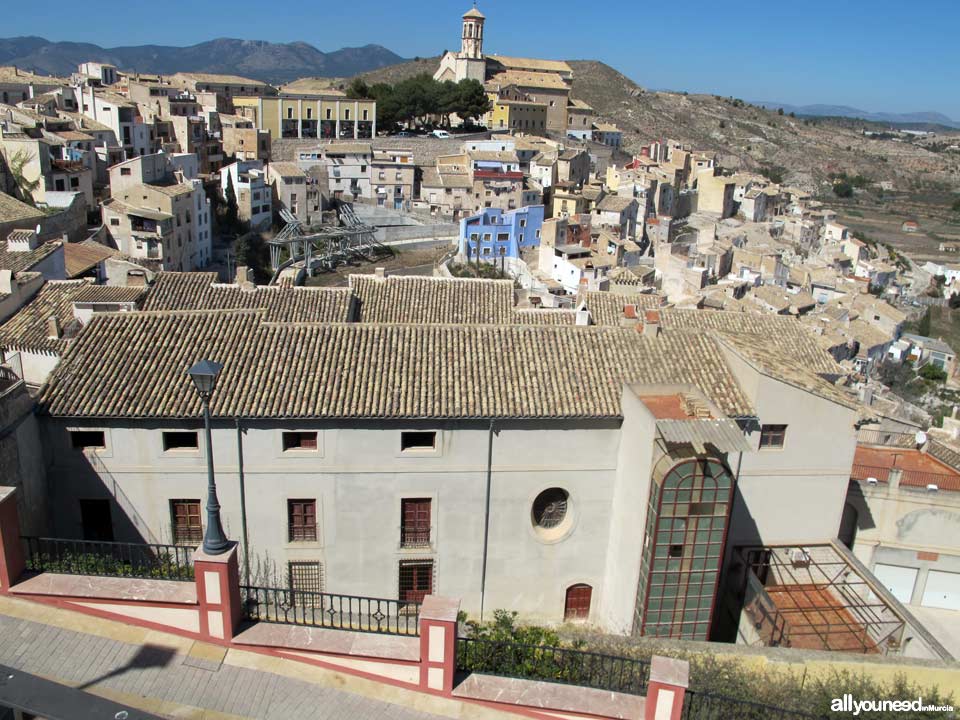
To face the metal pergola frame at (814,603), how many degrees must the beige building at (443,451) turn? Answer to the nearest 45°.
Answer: approximately 90° to its left

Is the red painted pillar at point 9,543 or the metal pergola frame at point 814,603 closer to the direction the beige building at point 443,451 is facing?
the red painted pillar

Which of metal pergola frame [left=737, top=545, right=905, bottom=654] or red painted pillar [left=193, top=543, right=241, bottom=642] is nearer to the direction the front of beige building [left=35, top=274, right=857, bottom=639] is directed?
the red painted pillar

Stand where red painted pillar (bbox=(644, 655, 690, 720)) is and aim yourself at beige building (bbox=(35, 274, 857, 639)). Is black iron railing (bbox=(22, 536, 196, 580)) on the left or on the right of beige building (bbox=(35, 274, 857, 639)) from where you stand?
left

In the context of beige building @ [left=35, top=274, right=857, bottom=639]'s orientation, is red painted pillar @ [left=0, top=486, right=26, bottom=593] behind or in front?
in front

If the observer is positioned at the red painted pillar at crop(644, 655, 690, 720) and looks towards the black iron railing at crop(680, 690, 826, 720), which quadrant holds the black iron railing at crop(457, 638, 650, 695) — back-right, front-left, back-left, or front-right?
back-left

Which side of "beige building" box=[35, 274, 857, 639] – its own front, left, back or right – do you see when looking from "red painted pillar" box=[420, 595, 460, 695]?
front

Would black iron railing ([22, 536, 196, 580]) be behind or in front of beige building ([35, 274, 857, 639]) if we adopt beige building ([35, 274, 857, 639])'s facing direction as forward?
in front

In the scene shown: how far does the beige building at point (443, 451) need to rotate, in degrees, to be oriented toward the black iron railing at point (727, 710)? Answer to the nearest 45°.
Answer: approximately 45° to its left

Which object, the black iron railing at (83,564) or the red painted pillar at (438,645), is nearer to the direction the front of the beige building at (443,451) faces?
the red painted pillar

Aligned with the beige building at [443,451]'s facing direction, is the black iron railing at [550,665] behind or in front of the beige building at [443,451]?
in front

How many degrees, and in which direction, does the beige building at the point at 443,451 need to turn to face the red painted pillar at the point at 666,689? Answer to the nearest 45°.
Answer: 0° — it already faces it

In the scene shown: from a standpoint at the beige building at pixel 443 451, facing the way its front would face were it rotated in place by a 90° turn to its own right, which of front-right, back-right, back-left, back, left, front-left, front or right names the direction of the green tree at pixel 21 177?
front-right

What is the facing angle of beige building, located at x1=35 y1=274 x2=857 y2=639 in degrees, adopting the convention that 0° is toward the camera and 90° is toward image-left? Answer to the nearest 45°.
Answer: approximately 0°
